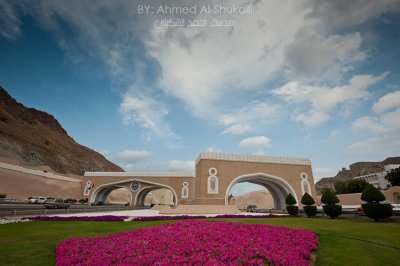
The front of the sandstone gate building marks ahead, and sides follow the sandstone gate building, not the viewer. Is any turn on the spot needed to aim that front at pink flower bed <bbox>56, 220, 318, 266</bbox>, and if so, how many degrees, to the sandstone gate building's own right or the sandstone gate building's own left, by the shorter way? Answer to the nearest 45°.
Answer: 0° — it already faces it

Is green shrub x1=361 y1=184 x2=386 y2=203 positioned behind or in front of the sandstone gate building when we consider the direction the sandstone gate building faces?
in front

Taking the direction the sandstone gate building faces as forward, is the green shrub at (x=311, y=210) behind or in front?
in front

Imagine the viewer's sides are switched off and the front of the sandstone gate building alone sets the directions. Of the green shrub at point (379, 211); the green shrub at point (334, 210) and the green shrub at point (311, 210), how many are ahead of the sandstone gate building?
3

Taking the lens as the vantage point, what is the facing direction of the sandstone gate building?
facing the viewer
